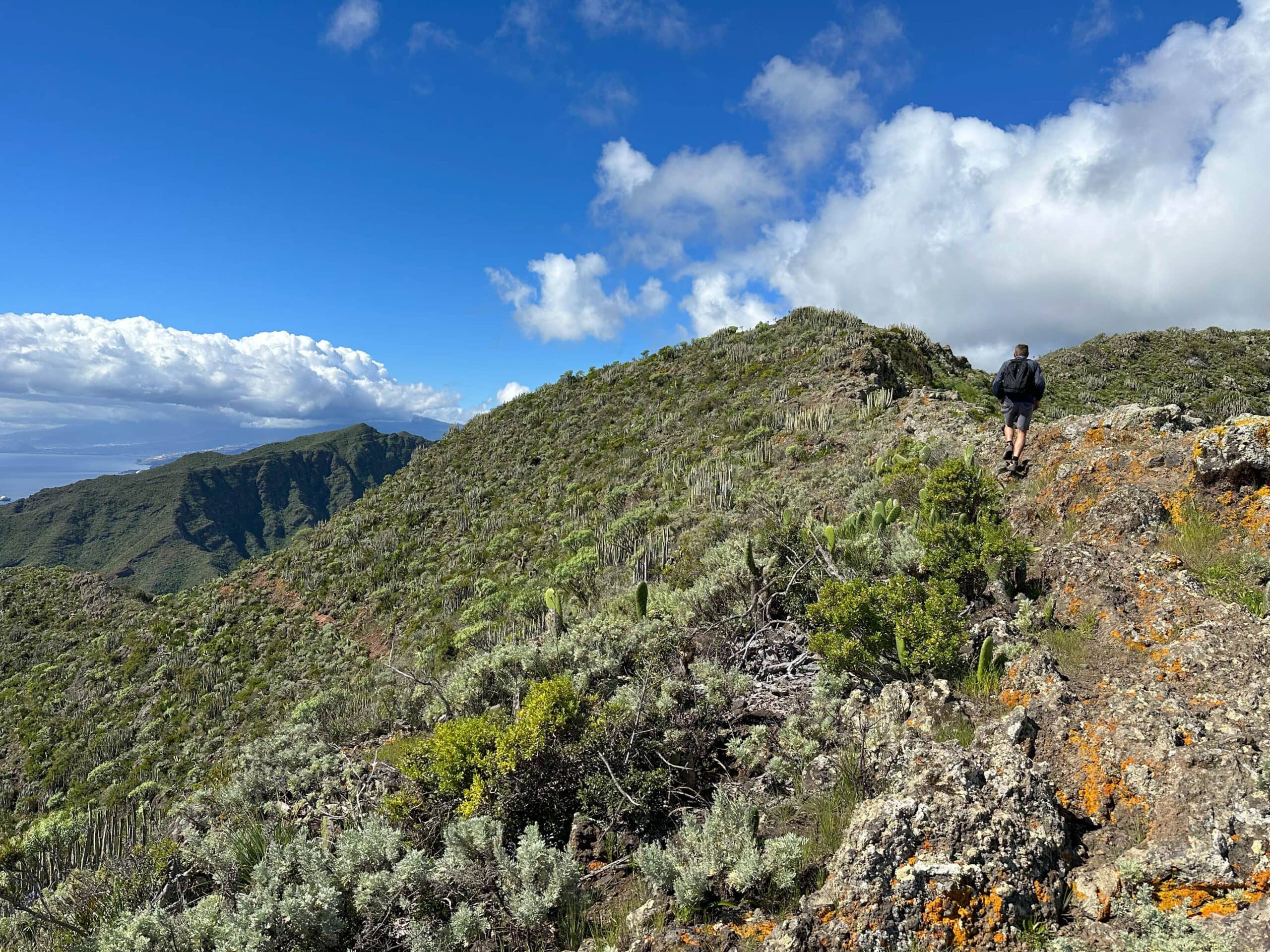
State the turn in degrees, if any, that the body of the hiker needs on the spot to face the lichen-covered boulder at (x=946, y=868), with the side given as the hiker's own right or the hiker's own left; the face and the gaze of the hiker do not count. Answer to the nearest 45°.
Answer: approximately 180°

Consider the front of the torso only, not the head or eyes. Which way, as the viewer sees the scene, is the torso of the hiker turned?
away from the camera

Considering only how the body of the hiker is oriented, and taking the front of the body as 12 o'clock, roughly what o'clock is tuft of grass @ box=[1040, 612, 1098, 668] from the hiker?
The tuft of grass is roughly at 6 o'clock from the hiker.

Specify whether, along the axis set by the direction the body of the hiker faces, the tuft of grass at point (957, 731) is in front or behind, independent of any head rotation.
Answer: behind

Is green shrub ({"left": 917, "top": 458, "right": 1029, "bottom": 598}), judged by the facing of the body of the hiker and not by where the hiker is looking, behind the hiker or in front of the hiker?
behind

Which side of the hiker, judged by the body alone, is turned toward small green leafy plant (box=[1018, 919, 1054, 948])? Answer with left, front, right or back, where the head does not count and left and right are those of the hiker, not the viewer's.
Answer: back

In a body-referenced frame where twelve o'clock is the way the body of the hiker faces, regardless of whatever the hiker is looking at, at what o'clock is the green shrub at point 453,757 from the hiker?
The green shrub is roughly at 7 o'clock from the hiker.
